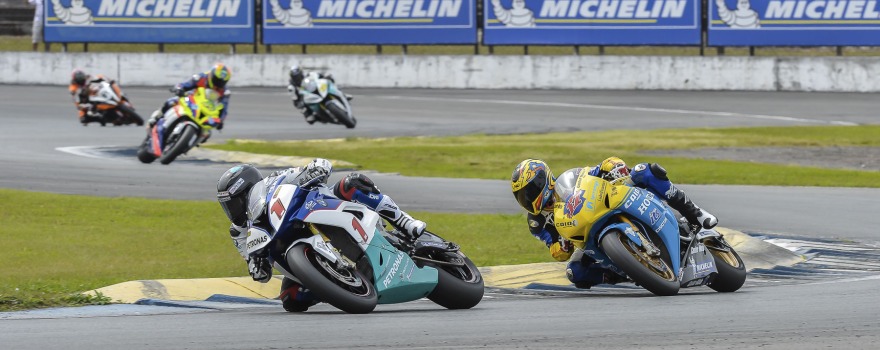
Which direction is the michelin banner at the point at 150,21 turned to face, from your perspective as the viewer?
facing the viewer

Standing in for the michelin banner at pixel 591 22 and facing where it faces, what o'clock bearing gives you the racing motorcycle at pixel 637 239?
The racing motorcycle is roughly at 12 o'clock from the michelin banner.

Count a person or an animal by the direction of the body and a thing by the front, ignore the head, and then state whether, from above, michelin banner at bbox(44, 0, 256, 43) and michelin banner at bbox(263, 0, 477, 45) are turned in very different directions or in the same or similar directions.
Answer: same or similar directions

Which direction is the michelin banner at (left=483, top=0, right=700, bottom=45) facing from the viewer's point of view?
toward the camera

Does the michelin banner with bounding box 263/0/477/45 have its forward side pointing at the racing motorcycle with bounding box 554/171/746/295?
yes

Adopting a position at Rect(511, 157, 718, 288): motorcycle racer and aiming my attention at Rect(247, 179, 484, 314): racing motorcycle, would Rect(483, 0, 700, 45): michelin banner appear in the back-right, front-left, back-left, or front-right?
back-right

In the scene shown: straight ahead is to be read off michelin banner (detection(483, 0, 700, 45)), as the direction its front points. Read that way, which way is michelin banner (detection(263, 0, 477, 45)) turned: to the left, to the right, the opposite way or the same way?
the same way

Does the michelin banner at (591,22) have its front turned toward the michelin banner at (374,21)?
no

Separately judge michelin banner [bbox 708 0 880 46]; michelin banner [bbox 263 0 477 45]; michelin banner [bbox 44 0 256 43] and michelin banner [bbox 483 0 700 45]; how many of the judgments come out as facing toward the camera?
4

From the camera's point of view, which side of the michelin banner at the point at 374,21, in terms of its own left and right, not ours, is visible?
front

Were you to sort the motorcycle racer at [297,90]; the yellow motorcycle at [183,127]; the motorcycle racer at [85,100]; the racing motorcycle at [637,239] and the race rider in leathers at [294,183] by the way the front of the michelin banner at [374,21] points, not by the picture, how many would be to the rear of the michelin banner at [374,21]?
0

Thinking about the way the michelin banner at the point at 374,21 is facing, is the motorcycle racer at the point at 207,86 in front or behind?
in front

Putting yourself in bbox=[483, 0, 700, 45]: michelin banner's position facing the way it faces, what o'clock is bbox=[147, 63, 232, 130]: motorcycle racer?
The motorcycle racer is roughly at 1 o'clock from the michelin banner.

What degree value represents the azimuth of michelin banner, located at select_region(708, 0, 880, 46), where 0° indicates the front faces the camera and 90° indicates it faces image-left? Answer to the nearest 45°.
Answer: approximately 0°

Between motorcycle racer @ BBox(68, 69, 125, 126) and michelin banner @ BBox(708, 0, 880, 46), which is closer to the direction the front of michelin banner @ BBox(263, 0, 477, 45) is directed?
the motorcycle racer

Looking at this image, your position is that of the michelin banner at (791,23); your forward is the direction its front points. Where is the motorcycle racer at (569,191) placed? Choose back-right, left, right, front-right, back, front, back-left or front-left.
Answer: front
